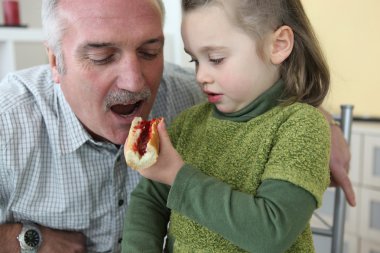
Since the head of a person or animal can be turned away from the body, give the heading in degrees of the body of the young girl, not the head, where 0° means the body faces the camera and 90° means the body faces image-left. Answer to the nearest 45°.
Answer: approximately 45°
